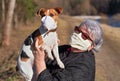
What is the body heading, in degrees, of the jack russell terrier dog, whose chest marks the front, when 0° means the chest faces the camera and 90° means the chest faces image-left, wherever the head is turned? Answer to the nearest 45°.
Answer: approximately 315°

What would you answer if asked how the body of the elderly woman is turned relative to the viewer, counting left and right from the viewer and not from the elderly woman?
facing to the left of the viewer
